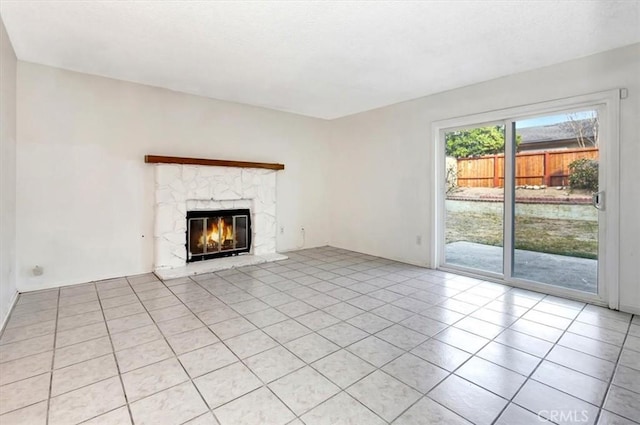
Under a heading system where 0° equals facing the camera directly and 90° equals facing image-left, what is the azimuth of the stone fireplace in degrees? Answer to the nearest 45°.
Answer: approximately 315°
